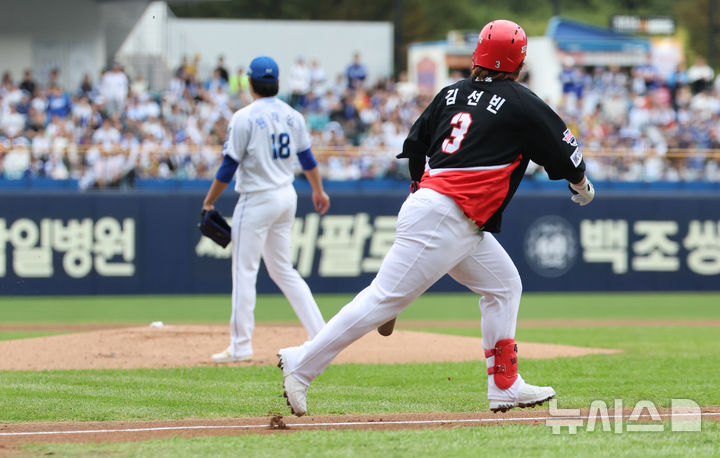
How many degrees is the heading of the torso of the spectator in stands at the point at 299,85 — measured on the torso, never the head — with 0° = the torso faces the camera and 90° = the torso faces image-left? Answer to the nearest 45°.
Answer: approximately 0°

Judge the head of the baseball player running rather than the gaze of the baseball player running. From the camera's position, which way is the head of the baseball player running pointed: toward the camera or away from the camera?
away from the camera

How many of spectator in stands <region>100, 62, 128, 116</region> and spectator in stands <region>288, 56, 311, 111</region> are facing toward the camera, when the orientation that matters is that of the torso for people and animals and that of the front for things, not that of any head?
2

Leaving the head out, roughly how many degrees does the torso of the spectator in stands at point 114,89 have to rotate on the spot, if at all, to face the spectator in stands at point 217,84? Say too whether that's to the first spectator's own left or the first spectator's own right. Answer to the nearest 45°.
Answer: approximately 135° to the first spectator's own left

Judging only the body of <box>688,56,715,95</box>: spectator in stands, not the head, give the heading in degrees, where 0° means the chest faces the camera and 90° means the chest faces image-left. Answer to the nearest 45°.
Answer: approximately 0°

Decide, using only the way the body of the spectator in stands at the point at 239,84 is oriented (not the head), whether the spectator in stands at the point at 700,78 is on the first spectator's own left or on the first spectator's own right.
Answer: on the first spectator's own left

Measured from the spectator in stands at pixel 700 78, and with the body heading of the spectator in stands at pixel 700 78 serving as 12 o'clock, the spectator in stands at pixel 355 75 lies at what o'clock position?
the spectator in stands at pixel 355 75 is roughly at 2 o'clock from the spectator in stands at pixel 700 78.
